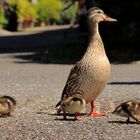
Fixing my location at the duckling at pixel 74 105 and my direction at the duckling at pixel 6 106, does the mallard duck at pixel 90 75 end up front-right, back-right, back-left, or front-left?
back-right

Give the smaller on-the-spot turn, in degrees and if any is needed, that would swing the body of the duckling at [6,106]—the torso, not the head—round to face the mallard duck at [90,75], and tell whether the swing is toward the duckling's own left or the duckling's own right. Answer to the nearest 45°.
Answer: approximately 180°

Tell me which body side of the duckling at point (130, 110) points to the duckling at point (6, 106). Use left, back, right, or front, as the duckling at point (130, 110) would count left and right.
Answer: back

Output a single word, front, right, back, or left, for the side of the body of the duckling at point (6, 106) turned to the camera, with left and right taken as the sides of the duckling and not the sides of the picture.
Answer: left

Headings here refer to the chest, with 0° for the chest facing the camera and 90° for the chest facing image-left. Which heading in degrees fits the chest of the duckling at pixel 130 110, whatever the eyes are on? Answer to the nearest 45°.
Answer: approximately 270°

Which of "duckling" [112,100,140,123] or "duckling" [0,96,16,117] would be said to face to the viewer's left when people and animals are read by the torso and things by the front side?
"duckling" [0,96,16,117]

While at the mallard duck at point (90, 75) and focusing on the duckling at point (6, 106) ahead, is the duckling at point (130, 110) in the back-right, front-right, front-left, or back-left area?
back-left

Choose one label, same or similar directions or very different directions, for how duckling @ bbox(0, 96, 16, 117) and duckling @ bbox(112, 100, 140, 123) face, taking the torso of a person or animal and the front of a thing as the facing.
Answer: very different directions
